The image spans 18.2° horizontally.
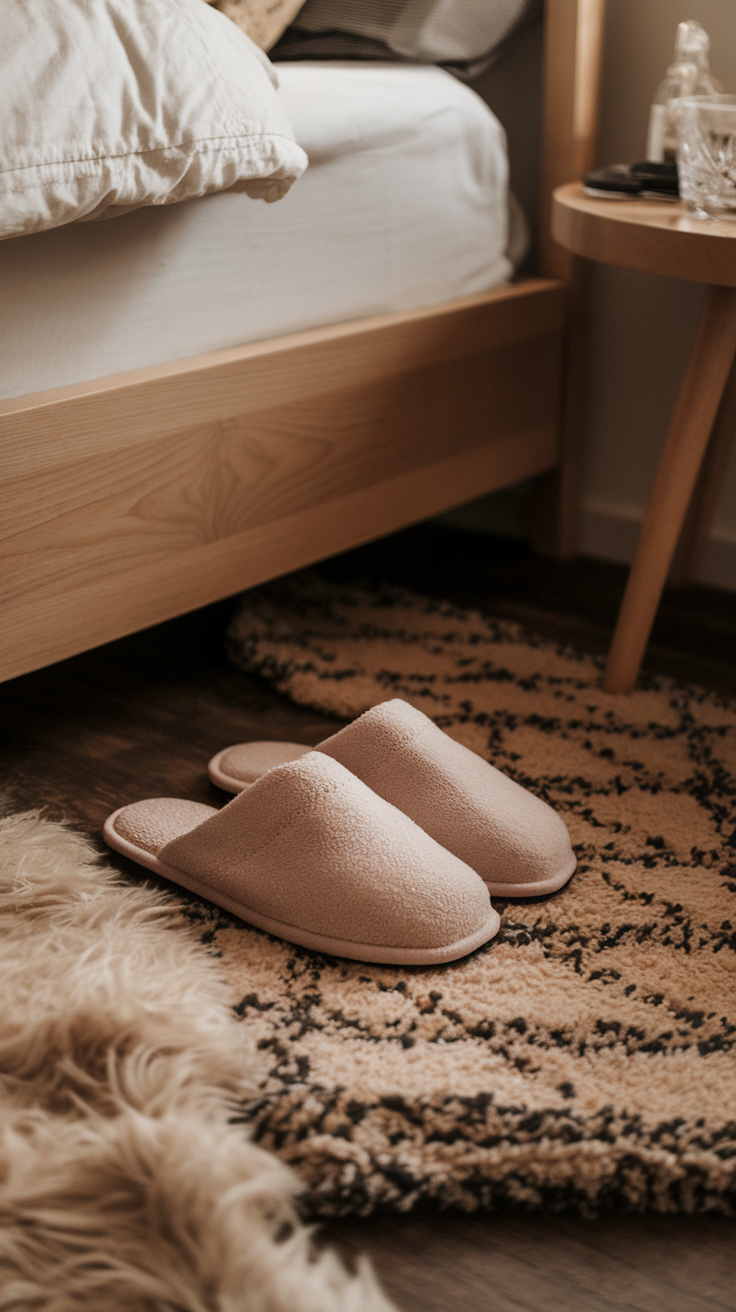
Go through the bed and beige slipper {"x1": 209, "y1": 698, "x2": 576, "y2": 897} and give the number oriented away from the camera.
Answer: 0

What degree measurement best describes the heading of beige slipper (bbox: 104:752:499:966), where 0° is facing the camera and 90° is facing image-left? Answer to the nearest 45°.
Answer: approximately 315°

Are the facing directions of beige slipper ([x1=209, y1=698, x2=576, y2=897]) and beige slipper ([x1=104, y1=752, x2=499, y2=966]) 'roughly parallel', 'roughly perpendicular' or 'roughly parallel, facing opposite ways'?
roughly parallel

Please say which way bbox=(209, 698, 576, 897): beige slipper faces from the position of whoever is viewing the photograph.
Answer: facing the viewer and to the right of the viewer

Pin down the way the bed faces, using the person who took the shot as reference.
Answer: facing the viewer and to the left of the viewer

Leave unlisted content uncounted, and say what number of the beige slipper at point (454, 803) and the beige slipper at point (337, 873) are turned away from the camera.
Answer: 0
